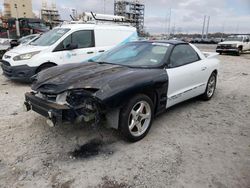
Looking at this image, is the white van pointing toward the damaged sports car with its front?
no

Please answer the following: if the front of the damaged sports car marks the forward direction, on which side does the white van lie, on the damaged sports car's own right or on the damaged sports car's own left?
on the damaged sports car's own right

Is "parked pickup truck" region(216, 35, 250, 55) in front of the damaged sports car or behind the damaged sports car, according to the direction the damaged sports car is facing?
behind

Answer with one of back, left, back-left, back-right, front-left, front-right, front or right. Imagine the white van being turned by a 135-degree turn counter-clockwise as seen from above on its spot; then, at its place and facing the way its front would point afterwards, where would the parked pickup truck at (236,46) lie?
front-left

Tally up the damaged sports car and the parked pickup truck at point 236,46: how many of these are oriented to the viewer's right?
0

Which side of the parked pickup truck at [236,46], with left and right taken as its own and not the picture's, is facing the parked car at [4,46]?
front

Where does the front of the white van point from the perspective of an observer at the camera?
facing the viewer and to the left of the viewer

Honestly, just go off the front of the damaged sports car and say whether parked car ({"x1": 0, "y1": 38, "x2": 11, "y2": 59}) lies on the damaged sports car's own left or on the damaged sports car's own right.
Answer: on the damaged sports car's own right

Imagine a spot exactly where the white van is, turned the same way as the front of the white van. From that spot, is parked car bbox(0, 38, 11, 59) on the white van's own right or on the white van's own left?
on the white van's own right

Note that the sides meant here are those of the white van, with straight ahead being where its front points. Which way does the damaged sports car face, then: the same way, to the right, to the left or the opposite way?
the same way
